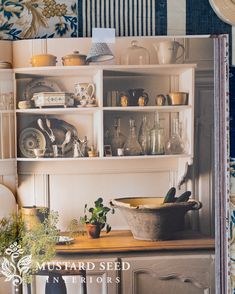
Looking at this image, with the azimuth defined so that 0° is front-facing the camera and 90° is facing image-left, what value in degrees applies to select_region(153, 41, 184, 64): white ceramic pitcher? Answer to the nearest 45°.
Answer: approximately 90°

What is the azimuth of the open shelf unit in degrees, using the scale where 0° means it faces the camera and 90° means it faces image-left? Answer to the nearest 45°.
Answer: approximately 0°
